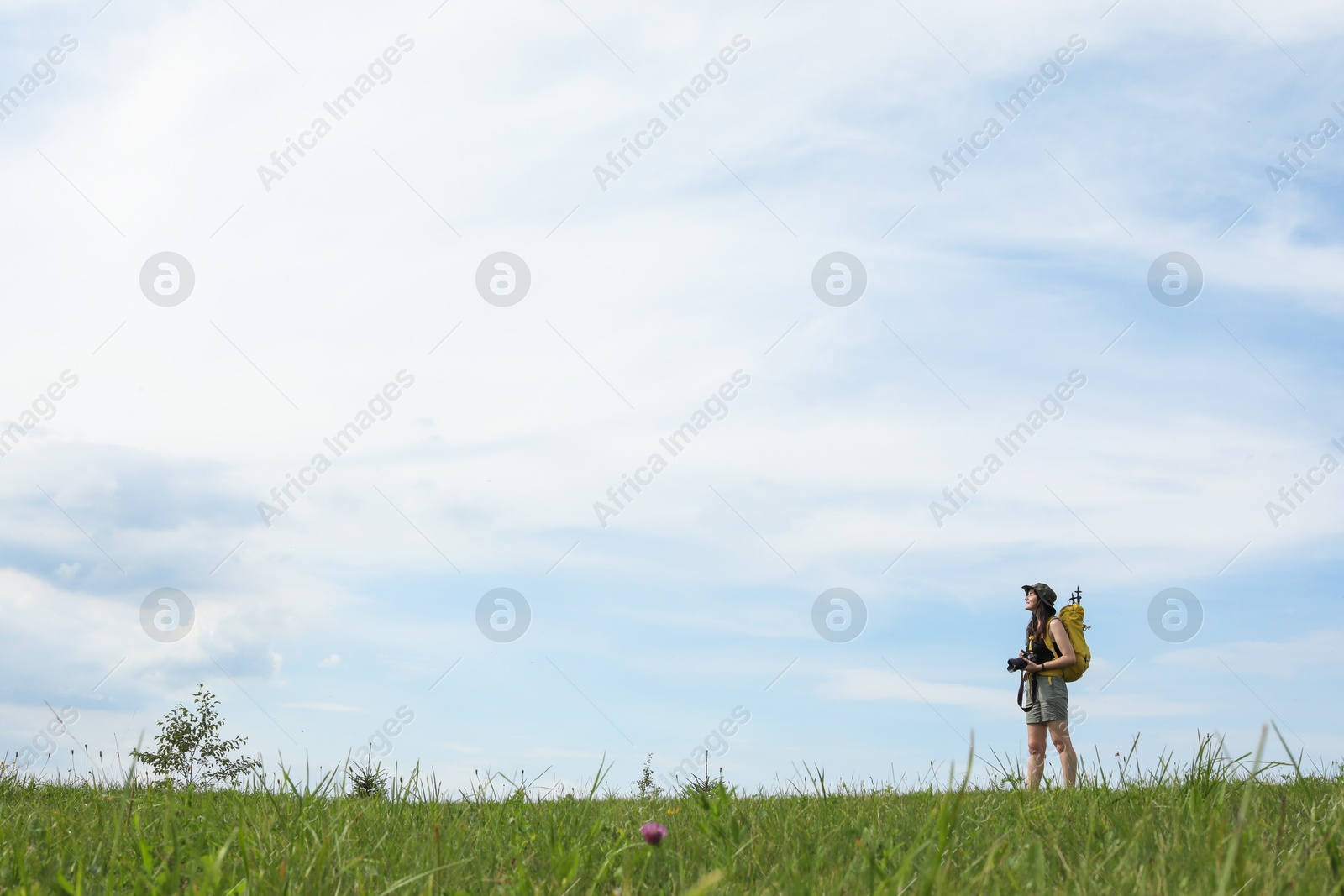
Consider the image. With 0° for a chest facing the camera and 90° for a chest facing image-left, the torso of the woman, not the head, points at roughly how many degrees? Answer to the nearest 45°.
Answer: approximately 45°

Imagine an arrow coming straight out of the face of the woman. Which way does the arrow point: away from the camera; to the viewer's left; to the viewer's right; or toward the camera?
to the viewer's left
